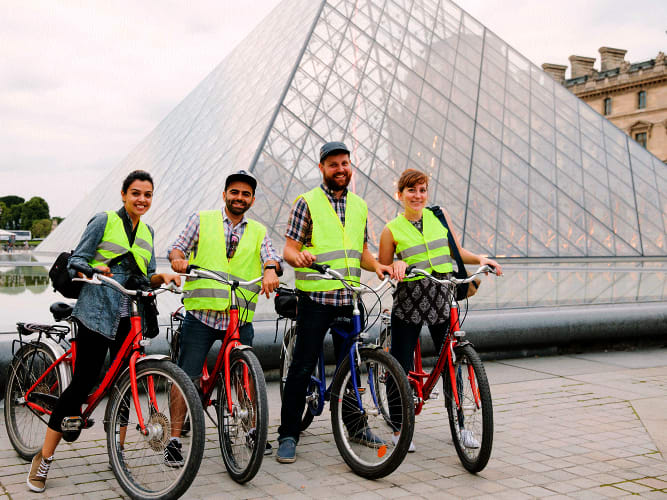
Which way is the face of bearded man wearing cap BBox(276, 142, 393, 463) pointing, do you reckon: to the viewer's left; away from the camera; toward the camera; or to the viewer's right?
toward the camera

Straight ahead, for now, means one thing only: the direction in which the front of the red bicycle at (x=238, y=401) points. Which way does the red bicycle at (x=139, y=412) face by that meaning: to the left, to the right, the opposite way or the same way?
the same way

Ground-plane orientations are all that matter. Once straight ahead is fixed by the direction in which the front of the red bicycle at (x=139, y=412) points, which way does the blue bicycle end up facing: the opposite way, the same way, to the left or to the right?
the same way

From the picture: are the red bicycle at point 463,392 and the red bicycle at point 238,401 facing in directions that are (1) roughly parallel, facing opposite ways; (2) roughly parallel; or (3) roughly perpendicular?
roughly parallel

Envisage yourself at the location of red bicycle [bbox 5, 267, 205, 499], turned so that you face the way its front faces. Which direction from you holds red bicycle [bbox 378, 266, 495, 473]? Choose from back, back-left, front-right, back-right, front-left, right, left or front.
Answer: front-left

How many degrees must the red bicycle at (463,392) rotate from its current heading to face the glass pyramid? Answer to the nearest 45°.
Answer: approximately 135° to its left

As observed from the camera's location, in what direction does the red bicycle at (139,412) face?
facing the viewer and to the right of the viewer

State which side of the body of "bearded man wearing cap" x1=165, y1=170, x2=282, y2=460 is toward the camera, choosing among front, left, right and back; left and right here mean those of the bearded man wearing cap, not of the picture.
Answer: front

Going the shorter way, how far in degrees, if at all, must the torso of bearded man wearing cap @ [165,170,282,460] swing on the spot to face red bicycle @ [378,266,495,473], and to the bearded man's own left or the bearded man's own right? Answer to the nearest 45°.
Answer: approximately 90° to the bearded man's own left

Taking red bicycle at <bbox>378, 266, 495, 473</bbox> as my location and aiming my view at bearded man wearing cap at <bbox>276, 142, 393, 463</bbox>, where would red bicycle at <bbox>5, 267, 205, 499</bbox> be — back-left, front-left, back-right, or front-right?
front-left

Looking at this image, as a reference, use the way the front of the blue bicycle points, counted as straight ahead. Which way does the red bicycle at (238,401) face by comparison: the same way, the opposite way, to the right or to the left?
the same way

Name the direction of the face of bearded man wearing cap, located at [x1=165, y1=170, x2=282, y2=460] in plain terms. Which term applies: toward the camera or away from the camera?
toward the camera

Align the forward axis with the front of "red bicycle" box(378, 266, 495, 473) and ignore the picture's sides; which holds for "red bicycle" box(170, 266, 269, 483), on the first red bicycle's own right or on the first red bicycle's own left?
on the first red bicycle's own right

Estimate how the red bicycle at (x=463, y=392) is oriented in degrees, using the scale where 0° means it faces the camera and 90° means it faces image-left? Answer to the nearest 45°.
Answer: approximately 315°
